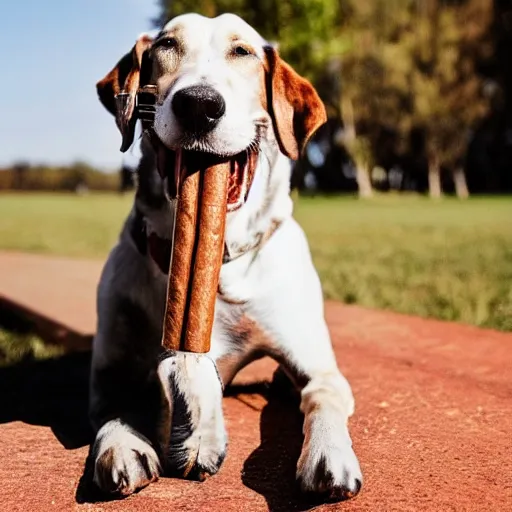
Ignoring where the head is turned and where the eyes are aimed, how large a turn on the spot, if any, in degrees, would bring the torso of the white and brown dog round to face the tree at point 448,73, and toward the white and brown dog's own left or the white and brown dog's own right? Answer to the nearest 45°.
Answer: approximately 180°

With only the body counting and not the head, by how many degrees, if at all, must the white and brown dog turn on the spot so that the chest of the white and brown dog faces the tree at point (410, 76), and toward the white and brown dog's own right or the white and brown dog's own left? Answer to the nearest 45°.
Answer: approximately 180°

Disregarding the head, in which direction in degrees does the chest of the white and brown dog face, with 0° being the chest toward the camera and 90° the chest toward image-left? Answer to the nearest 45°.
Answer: approximately 0°
